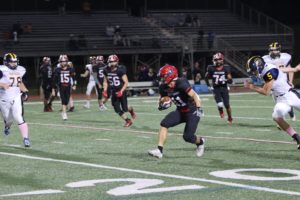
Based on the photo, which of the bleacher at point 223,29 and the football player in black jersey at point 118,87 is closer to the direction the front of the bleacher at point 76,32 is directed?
the football player in black jersey

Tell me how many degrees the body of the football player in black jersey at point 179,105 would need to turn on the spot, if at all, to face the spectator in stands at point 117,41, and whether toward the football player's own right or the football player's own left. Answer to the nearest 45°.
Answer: approximately 135° to the football player's own right

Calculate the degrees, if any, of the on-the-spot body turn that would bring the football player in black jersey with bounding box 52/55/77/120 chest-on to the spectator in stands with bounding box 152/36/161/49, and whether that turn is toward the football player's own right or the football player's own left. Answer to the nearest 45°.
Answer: approximately 180°

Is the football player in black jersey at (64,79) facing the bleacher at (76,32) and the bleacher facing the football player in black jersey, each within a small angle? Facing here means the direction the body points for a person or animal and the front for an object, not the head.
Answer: no

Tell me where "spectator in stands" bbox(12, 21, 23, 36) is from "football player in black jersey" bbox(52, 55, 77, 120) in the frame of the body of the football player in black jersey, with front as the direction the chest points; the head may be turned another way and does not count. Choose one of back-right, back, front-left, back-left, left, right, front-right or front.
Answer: back

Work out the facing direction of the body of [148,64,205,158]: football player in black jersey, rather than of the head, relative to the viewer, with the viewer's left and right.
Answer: facing the viewer and to the left of the viewer

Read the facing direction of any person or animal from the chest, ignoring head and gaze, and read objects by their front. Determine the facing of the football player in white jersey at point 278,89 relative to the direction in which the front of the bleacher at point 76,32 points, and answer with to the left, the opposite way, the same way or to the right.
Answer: to the right

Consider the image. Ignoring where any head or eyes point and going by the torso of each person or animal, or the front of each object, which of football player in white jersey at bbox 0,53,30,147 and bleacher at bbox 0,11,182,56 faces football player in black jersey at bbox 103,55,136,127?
the bleacher

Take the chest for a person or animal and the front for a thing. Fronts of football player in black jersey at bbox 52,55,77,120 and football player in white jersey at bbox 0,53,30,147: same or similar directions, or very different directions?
same or similar directions

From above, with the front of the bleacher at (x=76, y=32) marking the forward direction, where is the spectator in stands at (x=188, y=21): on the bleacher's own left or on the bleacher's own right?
on the bleacher's own left

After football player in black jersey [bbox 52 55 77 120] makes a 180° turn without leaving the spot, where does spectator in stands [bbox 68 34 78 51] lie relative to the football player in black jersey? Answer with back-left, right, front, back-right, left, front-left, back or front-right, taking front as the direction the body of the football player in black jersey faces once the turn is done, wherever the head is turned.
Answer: front

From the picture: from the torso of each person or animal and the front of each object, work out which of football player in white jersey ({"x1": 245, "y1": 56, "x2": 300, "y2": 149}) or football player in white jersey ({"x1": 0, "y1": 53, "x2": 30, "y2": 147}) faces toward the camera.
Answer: football player in white jersey ({"x1": 0, "y1": 53, "x2": 30, "y2": 147})

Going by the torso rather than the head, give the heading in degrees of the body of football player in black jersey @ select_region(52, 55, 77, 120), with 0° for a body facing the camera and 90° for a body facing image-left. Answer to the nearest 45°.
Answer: approximately 0°

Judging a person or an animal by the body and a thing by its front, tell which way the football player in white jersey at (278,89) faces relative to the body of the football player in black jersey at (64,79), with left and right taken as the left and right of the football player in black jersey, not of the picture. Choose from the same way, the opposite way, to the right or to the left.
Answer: to the right

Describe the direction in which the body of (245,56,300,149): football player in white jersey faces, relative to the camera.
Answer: to the viewer's left

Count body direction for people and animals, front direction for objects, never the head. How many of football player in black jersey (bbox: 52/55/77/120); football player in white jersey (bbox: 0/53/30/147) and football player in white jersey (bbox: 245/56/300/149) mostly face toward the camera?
2

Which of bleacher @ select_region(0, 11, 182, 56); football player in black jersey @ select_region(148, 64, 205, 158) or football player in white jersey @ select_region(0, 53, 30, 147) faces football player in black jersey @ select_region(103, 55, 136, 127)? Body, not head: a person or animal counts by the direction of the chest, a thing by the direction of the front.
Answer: the bleacher

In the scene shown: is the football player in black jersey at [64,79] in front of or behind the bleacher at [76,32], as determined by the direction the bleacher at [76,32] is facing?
in front

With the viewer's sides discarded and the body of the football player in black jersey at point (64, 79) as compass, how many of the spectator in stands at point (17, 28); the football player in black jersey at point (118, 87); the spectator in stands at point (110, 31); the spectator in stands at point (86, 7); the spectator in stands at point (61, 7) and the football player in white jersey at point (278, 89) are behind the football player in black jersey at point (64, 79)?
4

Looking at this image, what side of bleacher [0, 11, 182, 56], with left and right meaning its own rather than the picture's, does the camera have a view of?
front
